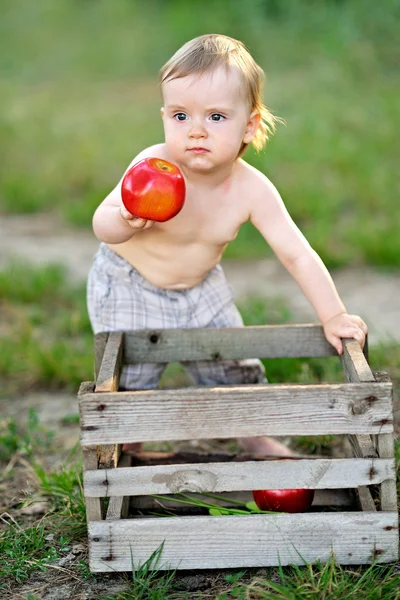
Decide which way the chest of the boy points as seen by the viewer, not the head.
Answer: toward the camera
